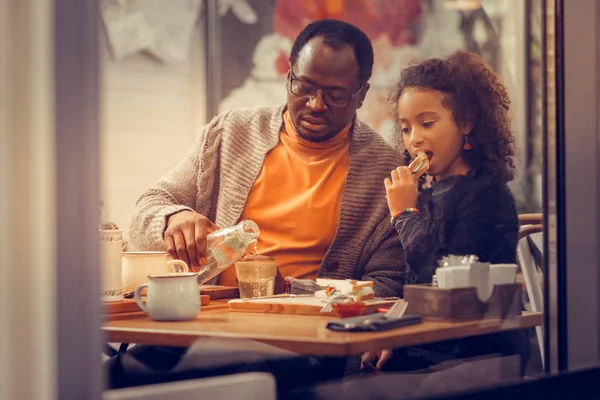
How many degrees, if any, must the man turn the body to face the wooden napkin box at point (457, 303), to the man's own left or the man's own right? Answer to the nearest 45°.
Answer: approximately 45° to the man's own left

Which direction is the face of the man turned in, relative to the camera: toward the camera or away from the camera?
toward the camera

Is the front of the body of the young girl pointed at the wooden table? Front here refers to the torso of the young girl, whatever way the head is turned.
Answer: yes

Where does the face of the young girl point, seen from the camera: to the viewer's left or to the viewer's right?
to the viewer's left

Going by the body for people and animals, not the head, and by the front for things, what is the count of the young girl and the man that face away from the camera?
0

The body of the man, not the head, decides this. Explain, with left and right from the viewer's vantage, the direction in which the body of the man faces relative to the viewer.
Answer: facing the viewer
